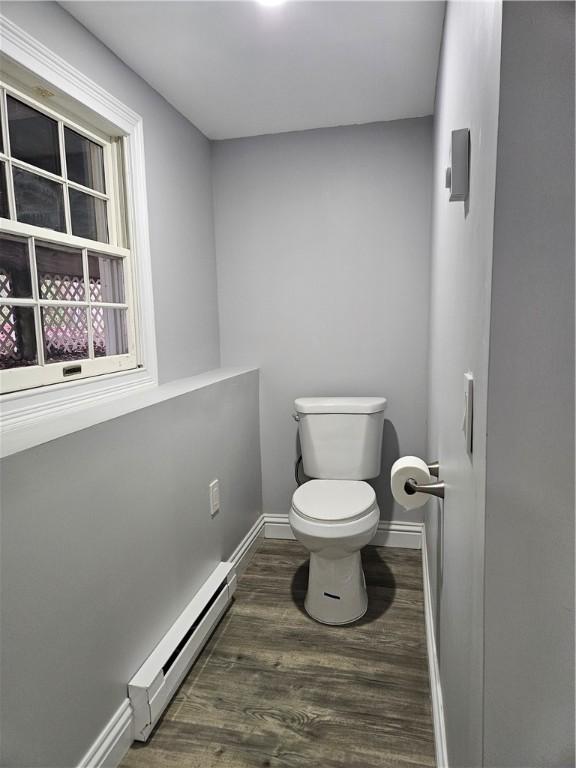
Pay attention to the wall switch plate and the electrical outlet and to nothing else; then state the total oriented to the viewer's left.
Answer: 1

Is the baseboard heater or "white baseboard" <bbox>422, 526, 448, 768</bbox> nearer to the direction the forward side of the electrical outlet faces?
the white baseboard

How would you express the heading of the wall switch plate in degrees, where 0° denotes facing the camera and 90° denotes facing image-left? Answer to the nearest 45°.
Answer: approximately 90°

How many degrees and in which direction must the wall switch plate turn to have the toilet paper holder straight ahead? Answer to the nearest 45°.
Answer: approximately 90° to its right

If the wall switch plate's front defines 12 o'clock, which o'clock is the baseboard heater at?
The baseboard heater is roughly at 1 o'clock from the wall switch plate.

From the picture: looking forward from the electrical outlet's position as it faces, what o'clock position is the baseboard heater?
The baseboard heater is roughly at 2 o'clock from the electrical outlet.

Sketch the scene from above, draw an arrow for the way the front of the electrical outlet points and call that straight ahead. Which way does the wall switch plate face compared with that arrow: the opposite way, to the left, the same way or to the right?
the opposite way

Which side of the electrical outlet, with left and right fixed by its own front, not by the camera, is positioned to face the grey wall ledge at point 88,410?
right
